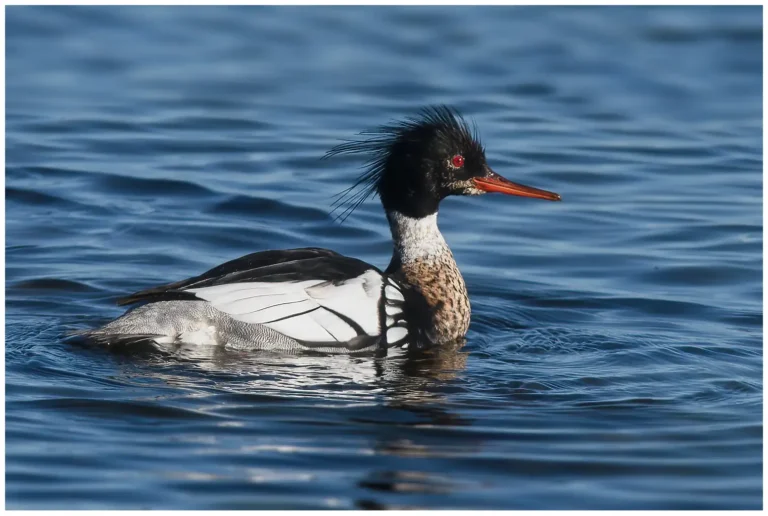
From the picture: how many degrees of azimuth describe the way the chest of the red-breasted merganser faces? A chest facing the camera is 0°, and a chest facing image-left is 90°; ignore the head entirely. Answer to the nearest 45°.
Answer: approximately 270°
